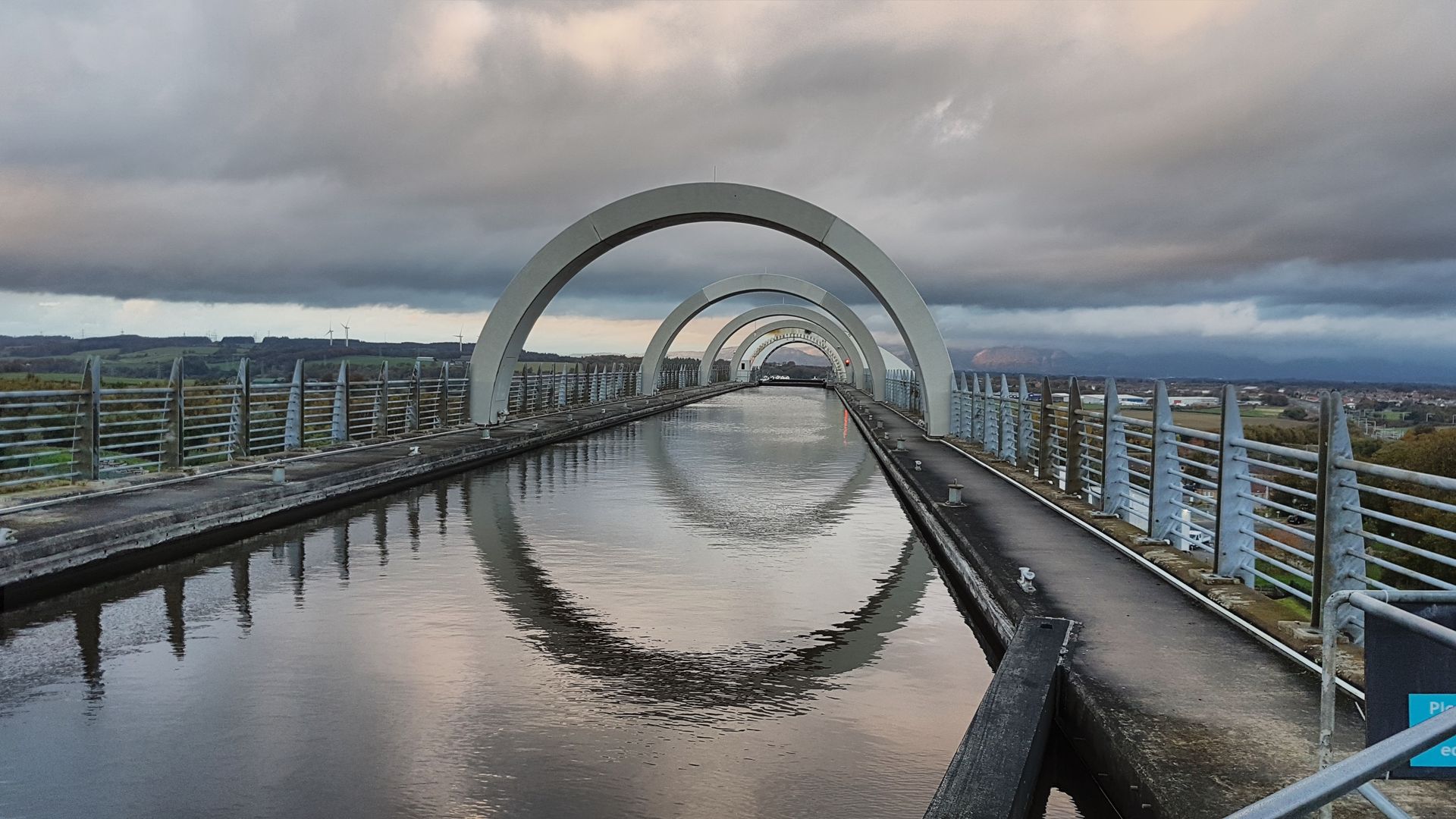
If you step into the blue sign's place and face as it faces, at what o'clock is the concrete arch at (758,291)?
The concrete arch is roughly at 5 o'clock from the blue sign.

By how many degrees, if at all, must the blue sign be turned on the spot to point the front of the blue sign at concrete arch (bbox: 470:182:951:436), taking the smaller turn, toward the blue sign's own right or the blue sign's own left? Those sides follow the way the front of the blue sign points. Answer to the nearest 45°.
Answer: approximately 135° to the blue sign's own right

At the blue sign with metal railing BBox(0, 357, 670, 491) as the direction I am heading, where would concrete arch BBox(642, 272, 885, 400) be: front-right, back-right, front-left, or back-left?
front-right

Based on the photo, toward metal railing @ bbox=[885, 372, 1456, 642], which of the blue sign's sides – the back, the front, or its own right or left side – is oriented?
back

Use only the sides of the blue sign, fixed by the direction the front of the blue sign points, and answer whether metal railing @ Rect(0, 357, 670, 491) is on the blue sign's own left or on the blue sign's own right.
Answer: on the blue sign's own right
